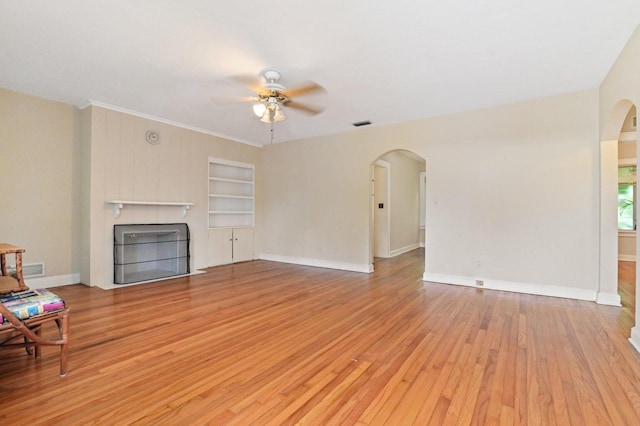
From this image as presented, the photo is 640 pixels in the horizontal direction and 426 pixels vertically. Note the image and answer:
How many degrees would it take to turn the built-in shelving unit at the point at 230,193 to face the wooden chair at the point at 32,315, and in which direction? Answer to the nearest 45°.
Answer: approximately 45° to its right

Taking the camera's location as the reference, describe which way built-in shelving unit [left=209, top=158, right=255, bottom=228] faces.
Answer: facing the viewer and to the right of the viewer

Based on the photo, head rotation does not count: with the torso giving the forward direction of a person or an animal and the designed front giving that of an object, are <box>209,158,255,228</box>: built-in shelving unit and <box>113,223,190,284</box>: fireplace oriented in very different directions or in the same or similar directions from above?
same or similar directions

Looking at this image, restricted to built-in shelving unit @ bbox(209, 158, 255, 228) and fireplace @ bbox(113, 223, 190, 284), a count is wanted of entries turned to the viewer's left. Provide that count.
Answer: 0

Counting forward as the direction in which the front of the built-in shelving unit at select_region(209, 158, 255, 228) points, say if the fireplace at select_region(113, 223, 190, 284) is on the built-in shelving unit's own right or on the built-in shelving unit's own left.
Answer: on the built-in shelving unit's own right

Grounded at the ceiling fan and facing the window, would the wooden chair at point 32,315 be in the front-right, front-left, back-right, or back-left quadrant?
back-right

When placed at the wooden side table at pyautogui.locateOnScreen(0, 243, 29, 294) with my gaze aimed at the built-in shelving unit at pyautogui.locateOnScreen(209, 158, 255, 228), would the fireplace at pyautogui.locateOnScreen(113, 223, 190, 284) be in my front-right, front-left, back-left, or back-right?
front-left

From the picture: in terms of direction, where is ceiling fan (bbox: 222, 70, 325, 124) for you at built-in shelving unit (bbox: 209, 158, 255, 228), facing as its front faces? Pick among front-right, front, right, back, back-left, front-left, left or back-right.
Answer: front-right

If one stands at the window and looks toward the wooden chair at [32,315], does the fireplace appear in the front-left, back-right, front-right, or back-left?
front-right

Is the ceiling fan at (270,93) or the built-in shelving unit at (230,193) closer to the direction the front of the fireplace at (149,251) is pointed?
the ceiling fan

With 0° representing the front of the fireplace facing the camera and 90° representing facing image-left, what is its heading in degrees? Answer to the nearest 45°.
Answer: approximately 315°

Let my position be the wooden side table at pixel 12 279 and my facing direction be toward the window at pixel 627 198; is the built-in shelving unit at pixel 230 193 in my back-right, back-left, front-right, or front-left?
front-left
